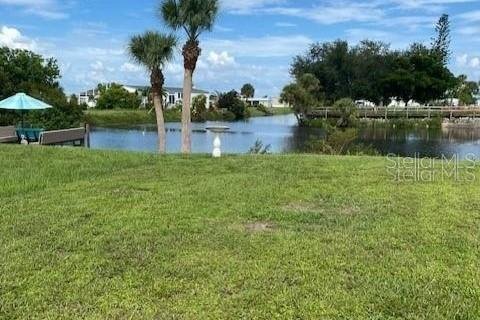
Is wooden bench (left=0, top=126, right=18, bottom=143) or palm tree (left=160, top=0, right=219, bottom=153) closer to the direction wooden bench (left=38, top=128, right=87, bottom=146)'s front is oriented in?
the wooden bench

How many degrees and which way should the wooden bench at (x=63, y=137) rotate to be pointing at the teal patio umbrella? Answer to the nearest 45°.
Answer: approximately 45° to its left

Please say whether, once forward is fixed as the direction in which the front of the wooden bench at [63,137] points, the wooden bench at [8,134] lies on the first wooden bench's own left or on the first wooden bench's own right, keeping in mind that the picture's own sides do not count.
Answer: on the first wooden bench's own left

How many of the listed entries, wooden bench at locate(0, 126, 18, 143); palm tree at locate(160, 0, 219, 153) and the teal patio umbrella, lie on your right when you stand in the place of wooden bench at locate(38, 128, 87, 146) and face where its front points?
1

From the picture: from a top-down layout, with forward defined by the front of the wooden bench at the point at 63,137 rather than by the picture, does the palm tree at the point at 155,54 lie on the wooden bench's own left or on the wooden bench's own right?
on the wooden bench's own right

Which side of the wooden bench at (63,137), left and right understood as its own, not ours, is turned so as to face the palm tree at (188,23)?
right

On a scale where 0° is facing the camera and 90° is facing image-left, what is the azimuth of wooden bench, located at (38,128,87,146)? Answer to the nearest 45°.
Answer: approximately 180°
